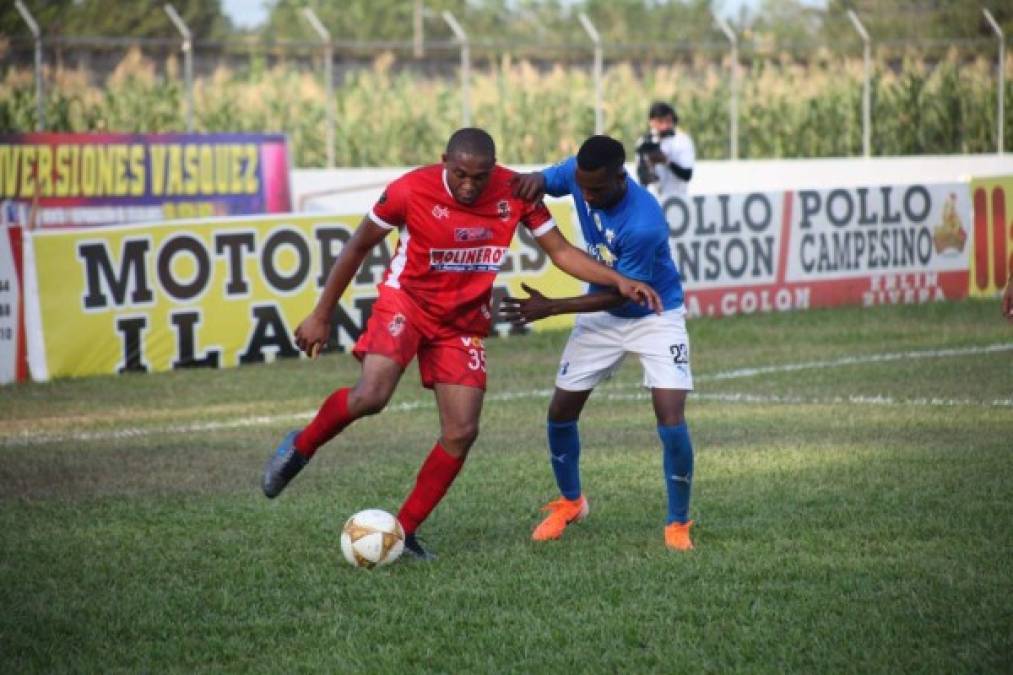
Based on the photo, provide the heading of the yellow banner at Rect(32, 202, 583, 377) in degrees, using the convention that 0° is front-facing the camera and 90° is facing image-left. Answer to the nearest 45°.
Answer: approximately 0°

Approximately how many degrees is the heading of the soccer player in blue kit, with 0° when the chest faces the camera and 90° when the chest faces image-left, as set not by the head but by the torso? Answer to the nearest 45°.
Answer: approximately 45°

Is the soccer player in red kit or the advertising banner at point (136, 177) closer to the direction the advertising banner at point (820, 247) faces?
the soccer player in red kit

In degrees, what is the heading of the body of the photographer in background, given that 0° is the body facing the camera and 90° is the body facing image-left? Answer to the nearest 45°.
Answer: approximately 45°

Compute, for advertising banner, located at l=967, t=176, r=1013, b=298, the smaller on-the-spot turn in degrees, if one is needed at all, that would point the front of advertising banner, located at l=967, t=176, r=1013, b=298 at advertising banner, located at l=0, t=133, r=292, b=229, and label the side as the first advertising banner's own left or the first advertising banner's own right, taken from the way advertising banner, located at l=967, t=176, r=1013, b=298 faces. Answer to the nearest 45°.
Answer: approximately 90° to the first advertising banner's own right

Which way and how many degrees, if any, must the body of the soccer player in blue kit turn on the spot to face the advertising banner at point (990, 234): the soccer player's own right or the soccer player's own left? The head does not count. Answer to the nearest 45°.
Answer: approximately 135° to the soccer player's own right
